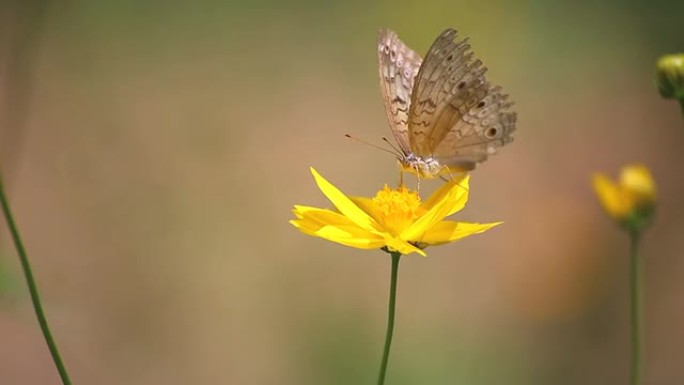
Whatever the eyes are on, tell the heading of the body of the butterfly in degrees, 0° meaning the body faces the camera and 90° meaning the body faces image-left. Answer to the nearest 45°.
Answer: approximately 45°

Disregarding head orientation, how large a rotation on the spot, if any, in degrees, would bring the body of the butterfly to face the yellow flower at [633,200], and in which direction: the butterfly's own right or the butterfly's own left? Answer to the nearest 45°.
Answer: approximately 180°
